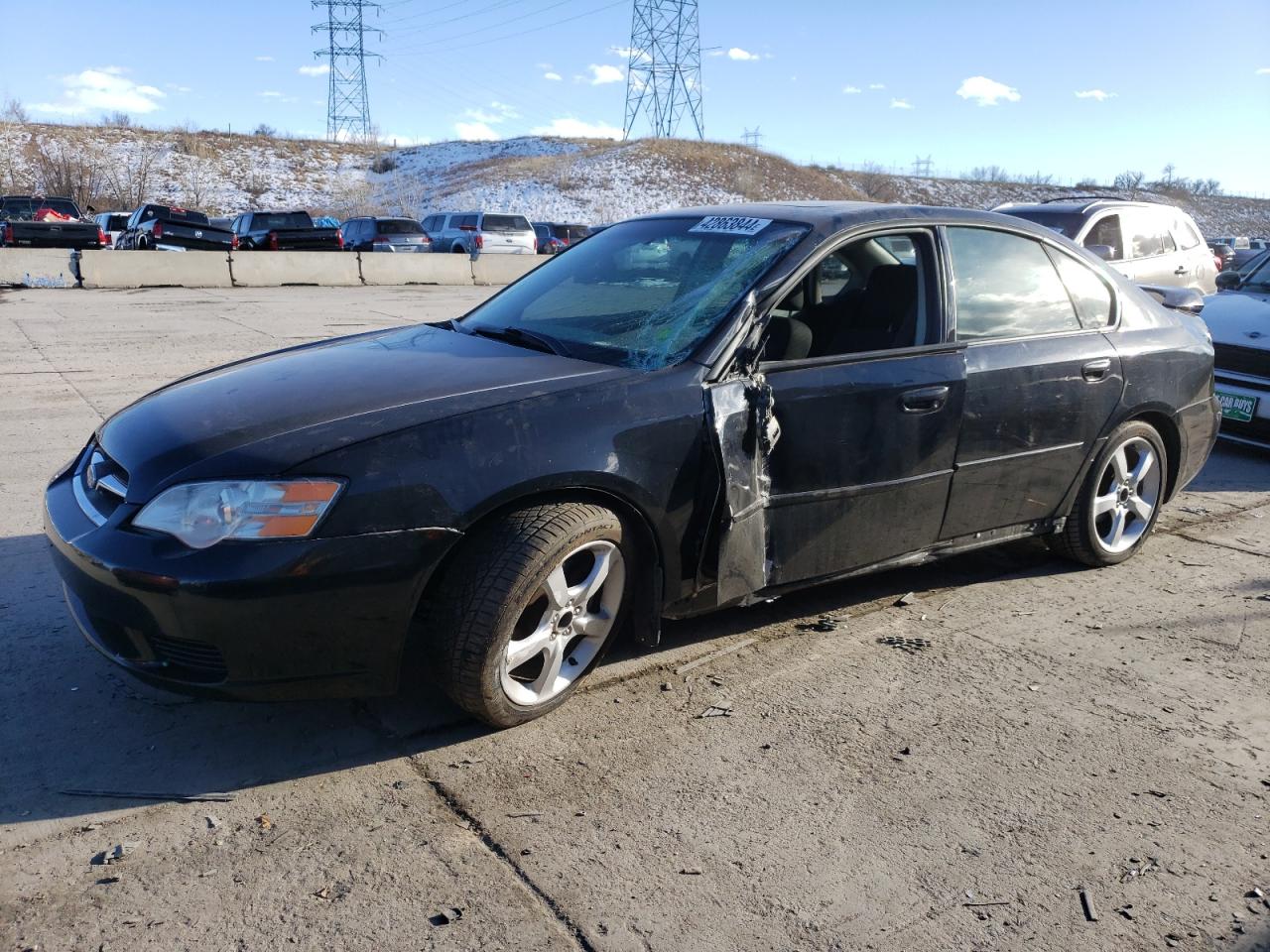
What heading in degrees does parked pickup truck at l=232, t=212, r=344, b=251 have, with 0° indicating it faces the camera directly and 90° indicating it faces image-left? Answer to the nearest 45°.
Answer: approximately 135°

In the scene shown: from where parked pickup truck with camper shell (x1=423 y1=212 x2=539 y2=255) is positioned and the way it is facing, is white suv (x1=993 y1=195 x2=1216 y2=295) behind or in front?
behind

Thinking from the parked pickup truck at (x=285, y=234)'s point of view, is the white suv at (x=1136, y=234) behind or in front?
behind

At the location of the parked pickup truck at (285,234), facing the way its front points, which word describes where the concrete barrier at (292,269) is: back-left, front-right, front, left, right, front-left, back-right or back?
back-left

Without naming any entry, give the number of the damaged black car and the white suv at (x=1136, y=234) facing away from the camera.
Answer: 0

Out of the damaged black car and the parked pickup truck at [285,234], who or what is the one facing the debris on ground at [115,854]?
the damaged black car

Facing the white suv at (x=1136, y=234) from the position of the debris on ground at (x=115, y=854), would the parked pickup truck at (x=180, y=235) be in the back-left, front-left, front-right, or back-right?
front-left

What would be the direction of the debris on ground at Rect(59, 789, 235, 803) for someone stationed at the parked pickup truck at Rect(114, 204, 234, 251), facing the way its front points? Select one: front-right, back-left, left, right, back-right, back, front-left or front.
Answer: back-left

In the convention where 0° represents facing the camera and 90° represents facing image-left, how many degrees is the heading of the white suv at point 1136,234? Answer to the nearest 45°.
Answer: approximately 45°

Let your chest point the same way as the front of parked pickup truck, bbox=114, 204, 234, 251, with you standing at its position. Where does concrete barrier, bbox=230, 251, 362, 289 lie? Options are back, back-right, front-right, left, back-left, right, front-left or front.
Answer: back

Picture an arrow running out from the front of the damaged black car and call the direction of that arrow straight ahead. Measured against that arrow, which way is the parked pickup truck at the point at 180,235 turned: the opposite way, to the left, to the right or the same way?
to the right

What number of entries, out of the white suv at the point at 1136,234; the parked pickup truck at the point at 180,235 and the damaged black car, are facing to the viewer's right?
0

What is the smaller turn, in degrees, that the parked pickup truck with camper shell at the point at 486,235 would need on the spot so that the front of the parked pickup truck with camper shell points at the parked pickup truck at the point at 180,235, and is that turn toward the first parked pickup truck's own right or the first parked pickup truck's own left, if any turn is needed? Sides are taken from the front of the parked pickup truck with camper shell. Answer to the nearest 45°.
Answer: approximately 90° to the first parked pickup truck's own left

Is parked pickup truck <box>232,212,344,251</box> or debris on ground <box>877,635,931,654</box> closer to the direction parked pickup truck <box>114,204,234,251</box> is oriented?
the parked pickup truck

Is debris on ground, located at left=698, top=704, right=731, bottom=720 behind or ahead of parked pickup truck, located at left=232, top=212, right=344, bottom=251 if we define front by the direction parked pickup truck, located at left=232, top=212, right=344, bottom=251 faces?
behind

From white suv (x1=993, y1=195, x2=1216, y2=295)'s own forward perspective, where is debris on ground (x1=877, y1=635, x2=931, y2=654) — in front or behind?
in front

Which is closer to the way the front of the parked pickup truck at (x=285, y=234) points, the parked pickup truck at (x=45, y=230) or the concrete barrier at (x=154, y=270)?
the parked pickup truck
